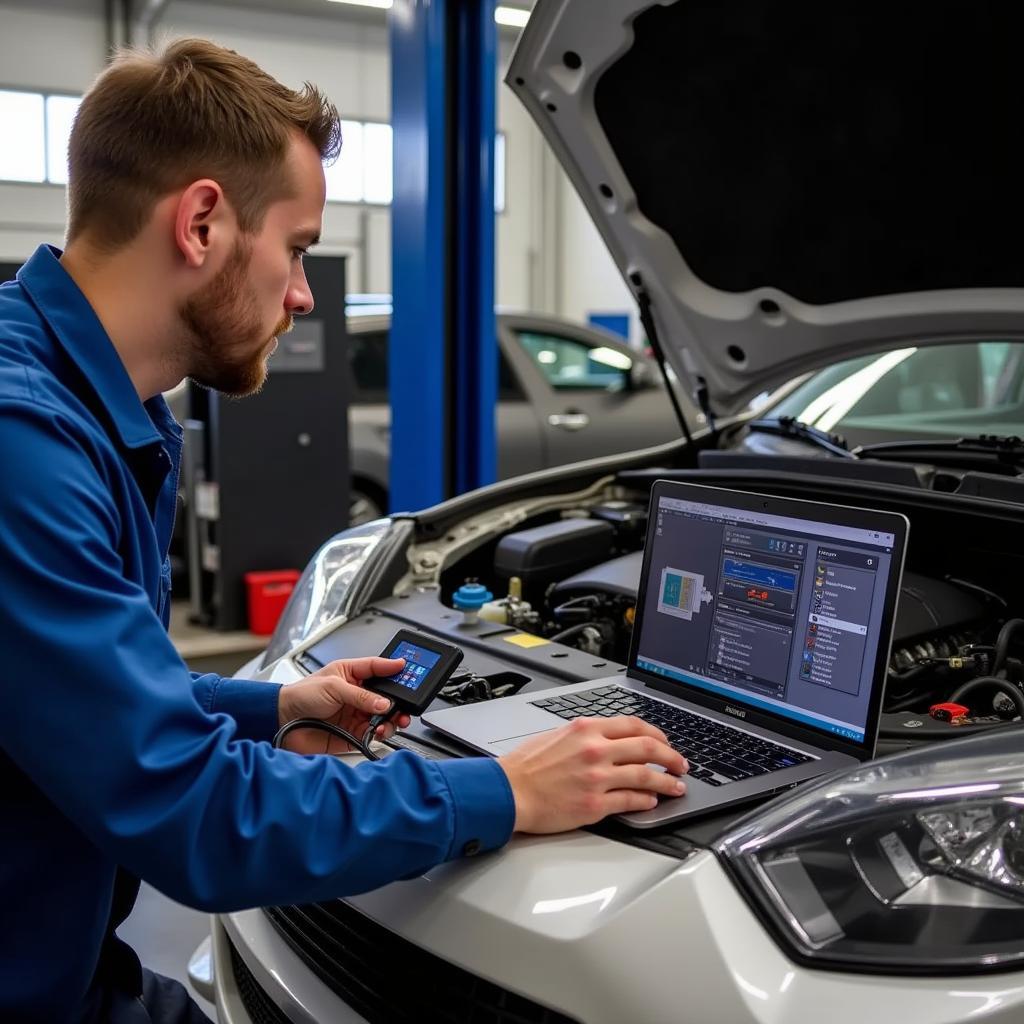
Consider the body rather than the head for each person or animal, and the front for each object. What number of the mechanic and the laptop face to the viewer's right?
1

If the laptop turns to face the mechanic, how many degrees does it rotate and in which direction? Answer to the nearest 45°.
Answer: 0° — it already faces them

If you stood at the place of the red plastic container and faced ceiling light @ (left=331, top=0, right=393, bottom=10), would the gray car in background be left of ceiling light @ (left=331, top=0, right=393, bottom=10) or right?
right

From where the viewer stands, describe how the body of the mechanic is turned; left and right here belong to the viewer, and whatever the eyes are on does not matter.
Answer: facing to the right of the viewer

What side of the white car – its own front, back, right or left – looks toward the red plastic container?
right

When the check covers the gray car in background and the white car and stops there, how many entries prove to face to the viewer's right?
1

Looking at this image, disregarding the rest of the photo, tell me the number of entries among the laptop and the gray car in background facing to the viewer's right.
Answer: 1

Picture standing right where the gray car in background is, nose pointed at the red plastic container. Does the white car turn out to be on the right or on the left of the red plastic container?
left

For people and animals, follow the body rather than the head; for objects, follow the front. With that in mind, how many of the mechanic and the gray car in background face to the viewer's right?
2

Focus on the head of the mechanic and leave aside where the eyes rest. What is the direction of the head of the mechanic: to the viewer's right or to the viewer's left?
to the viewer's right

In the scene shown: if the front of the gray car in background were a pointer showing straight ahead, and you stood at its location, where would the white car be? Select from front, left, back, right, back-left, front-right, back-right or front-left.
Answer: right

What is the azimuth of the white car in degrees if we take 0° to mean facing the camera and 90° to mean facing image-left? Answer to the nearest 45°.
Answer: approximately 45°

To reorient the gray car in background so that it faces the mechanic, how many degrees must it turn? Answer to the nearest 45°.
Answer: approximately 90° to its right

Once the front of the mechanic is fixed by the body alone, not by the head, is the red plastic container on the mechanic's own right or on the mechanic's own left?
on the mechanic's own left

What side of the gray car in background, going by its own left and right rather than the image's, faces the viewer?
right

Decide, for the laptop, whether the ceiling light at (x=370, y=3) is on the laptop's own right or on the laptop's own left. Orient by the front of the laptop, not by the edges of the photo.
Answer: on the laptop's own right
